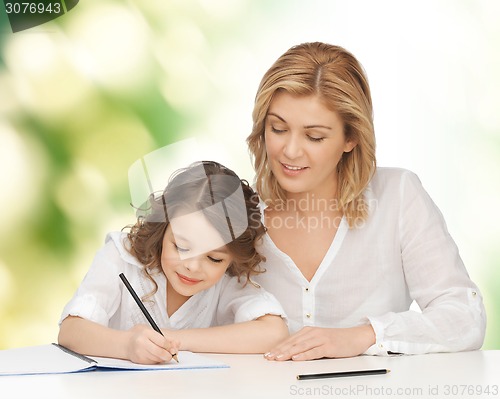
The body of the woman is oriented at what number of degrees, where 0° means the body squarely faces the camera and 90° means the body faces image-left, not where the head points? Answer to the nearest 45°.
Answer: approximately 45°

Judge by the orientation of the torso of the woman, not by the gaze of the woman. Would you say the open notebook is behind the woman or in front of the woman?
in front

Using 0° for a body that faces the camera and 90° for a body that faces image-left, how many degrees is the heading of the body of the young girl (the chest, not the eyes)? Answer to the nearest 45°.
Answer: approximately 0°
